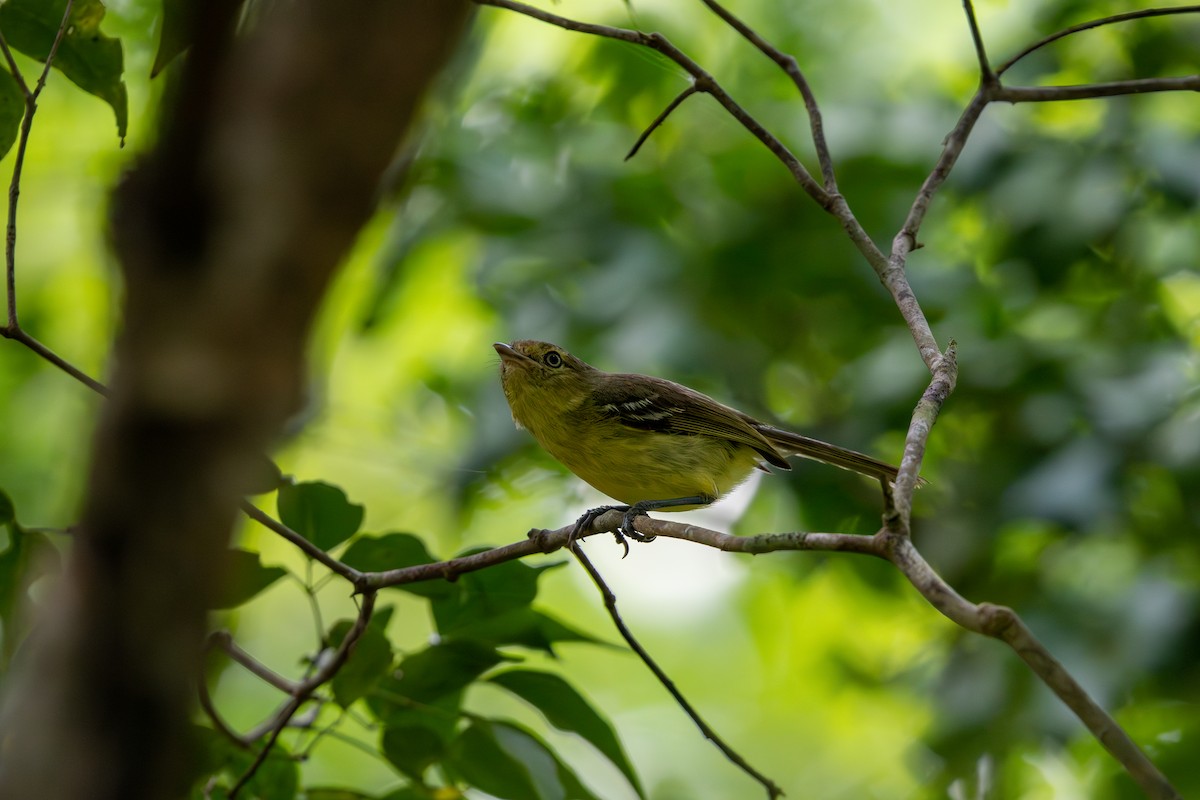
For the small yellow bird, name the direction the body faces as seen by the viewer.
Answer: to the viewer's left

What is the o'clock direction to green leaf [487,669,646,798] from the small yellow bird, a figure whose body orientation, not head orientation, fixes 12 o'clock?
The green leaf is roughly at 9 o'clock from the small yellow bird.

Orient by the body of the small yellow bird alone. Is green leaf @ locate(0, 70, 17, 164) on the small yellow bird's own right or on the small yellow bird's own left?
on the small yellow bird's own left
